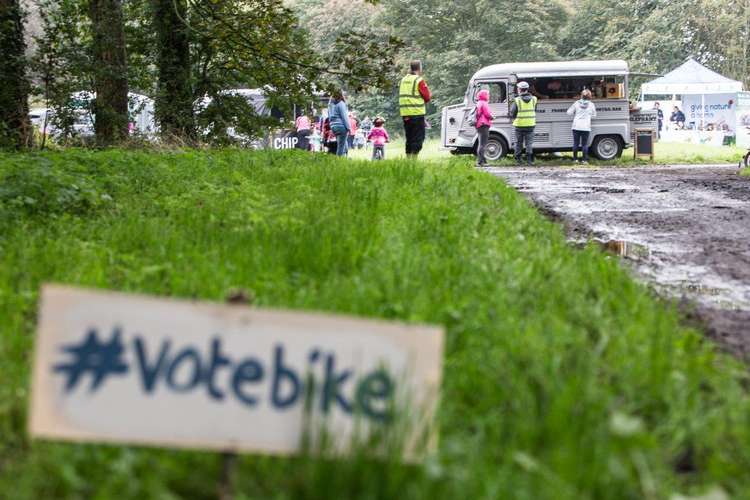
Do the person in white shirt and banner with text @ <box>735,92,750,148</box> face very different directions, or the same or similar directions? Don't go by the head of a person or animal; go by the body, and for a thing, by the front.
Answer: very different directions

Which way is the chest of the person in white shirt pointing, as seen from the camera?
away from the camera

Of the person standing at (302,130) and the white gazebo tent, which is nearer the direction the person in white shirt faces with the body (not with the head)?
the white gazebo tent
